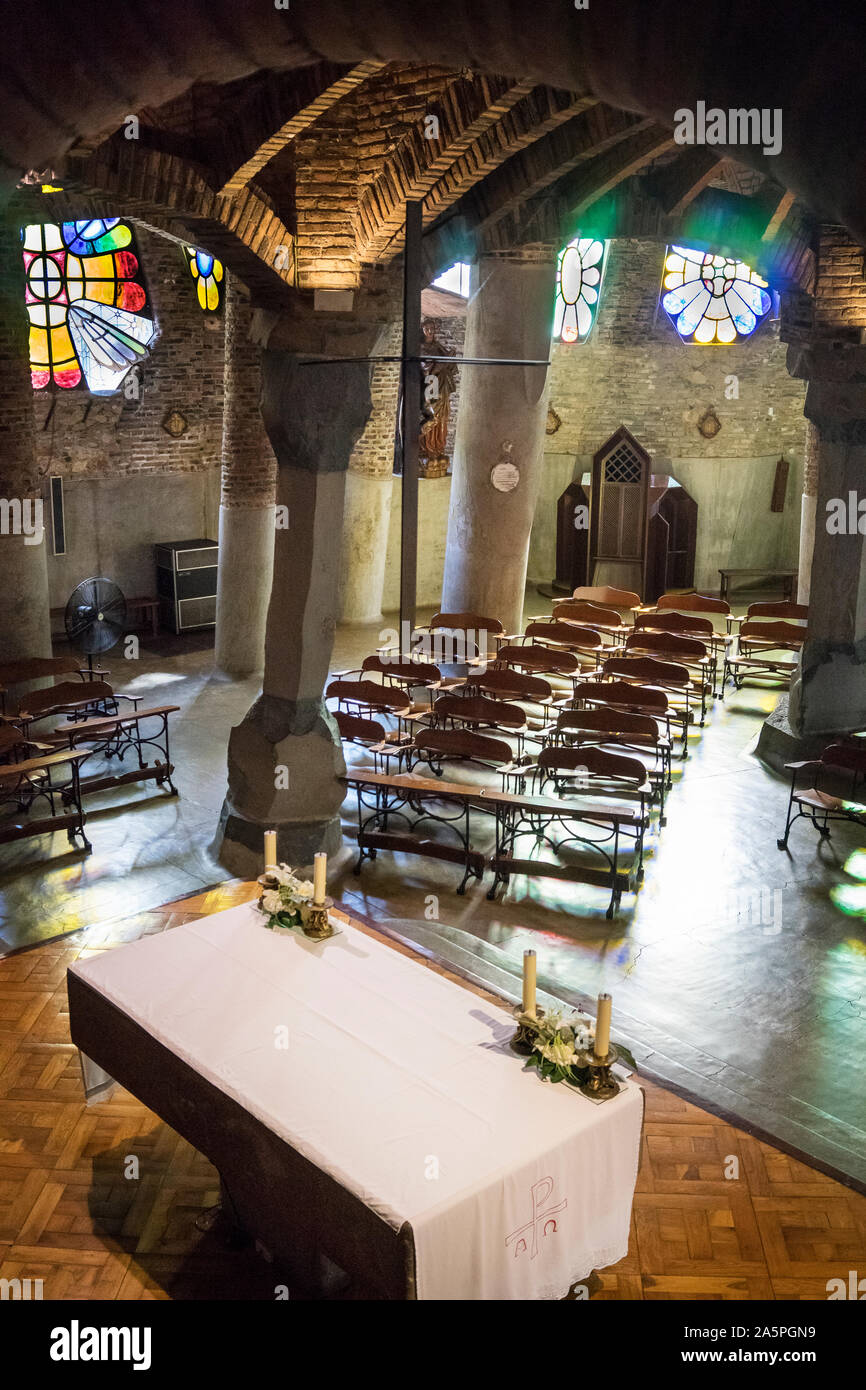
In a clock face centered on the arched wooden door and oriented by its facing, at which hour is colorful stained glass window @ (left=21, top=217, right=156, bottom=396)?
The colorful stained glass window is roughly at 2 o'clock from the arched wooden door.

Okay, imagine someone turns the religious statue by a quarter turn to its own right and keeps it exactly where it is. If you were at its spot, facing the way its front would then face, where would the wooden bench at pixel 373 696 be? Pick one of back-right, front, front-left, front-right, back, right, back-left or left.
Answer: left

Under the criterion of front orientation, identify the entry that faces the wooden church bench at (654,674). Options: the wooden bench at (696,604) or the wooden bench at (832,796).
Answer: the wooden bench at (696,604)

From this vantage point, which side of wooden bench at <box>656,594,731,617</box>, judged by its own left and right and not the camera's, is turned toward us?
front

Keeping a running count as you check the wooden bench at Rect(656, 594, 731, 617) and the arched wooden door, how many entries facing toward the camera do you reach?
2

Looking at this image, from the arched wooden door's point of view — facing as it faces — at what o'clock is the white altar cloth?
The white altar cloth is roughly at 12 o'clock from the arched wooden door.

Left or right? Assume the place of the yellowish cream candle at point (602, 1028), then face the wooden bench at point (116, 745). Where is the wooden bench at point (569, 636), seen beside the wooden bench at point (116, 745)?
right

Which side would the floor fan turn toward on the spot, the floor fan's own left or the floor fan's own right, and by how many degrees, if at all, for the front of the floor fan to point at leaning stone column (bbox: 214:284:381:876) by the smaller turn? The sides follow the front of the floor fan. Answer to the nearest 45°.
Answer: approximately 45° to the floor fan's own right

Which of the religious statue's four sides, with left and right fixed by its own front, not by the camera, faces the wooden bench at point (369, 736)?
front

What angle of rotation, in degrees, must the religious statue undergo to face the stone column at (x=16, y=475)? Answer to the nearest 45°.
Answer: approximately 45° to its right

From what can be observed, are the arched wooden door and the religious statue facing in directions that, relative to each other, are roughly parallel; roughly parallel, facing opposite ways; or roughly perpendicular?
roughly parallel

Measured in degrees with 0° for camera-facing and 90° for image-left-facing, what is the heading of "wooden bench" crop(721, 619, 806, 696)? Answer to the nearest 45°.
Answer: approximately 45°

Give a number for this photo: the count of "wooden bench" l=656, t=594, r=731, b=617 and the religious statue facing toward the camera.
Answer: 2

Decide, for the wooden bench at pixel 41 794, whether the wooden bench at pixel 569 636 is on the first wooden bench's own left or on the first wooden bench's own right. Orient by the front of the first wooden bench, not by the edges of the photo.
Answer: on the first wooden bench's own left

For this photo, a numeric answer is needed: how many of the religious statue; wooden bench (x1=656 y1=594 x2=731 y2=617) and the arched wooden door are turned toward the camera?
3

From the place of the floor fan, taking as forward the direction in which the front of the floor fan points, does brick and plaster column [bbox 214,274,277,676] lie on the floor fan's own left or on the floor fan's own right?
on the floor fan's own left

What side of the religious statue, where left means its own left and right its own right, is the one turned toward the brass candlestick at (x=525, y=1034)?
front

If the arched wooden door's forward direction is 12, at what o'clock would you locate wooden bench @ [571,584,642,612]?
The wooden bench is roughly at 12 o'clock from the arched wooden door.

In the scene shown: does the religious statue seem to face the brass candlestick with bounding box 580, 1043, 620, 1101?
yes

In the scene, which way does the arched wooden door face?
toward the camera

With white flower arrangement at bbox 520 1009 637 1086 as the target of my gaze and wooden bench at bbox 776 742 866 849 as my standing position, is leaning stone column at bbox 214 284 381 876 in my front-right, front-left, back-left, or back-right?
front-right

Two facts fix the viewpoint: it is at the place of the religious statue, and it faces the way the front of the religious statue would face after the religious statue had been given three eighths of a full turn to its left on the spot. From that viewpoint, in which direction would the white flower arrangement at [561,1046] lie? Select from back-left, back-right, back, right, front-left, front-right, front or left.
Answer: back-right
